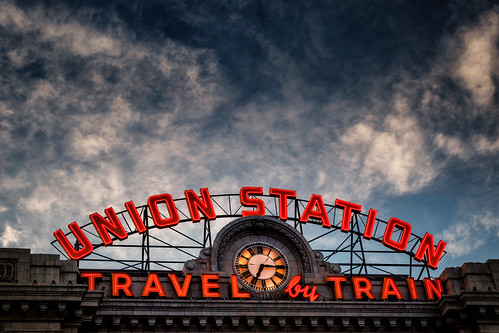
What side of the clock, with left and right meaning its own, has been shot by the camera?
front
